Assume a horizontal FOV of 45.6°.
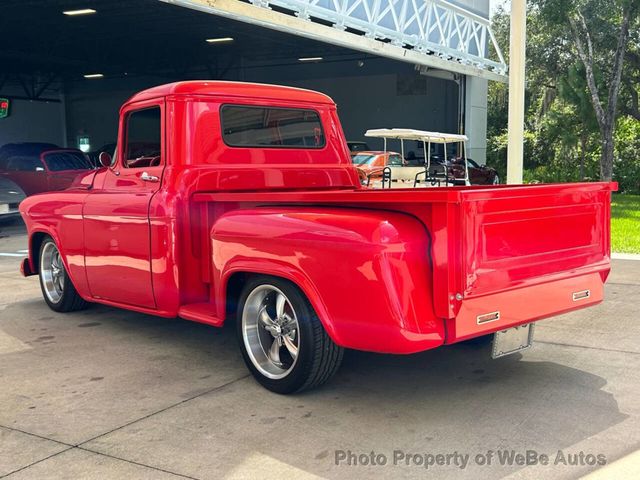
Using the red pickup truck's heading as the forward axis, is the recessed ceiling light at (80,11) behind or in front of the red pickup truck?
in front

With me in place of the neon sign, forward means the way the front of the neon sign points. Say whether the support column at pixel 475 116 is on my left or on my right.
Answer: on my left

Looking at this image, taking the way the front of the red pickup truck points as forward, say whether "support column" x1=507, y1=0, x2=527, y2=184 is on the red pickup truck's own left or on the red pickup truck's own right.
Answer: on the red pickup truck's own right

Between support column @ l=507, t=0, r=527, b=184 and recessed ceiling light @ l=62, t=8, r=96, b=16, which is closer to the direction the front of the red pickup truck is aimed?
the recessed ceiling light

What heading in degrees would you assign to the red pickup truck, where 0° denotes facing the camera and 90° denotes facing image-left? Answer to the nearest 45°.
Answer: approximately 135°

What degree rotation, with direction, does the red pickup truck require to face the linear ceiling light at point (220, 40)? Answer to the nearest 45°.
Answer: approximately 45° to its right

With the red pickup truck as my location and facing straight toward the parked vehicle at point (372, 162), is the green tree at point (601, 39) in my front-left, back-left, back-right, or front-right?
front-right

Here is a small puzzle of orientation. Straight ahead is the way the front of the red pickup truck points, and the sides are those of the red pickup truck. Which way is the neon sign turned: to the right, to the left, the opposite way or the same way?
the opposite way

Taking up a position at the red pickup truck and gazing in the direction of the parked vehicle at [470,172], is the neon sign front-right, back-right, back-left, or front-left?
front-left

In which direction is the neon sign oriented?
toward the camera

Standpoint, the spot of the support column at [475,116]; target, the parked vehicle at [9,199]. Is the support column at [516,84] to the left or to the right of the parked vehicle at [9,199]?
left

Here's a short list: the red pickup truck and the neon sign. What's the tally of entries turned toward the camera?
1

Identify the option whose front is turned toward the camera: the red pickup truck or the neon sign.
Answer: the neon sign

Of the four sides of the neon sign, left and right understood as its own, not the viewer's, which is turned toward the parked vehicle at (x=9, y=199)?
front
